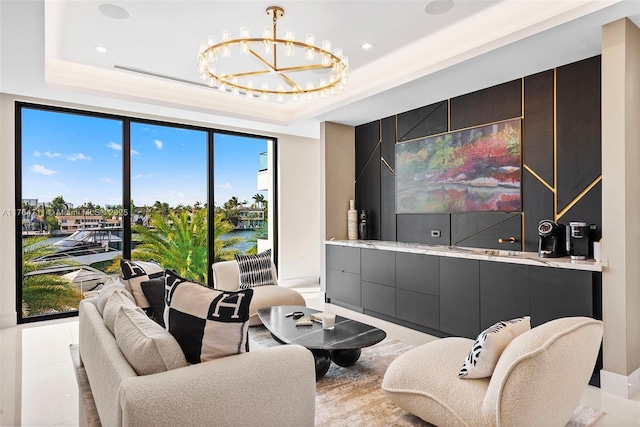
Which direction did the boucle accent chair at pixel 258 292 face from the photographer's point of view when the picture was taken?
facing the viewer and to the right of the viewer

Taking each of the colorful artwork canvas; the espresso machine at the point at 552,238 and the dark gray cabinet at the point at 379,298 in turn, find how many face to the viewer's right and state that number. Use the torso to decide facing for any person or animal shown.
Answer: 0

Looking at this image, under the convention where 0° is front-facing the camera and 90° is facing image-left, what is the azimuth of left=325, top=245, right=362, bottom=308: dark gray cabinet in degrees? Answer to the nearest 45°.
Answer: approximately 45°

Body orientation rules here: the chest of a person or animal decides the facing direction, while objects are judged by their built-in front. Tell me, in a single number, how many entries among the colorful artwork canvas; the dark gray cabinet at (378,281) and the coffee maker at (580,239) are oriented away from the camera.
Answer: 0

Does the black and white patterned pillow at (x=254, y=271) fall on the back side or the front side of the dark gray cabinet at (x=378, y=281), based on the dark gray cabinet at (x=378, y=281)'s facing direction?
on the front side

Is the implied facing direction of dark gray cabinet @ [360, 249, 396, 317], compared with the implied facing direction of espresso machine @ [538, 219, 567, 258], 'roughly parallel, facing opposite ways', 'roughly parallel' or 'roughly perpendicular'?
roughly parallel

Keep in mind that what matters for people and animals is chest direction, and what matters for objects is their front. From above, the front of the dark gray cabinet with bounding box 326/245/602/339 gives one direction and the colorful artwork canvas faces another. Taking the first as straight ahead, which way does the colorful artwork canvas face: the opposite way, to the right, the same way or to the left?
the same way

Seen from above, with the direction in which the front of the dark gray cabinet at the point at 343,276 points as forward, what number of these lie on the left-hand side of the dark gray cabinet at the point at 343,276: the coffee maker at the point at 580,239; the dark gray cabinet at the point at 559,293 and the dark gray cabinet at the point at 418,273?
3

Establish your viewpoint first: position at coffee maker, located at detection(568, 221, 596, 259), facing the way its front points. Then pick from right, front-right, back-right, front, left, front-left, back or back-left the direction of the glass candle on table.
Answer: front

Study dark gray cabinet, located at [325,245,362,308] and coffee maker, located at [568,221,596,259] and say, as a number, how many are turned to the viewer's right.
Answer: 0

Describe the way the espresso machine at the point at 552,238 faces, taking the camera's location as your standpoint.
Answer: facing the viewer and to the left of the viewer

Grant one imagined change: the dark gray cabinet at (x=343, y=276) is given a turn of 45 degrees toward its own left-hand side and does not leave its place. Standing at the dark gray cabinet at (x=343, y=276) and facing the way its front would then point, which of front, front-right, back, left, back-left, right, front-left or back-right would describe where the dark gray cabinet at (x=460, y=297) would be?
front-left

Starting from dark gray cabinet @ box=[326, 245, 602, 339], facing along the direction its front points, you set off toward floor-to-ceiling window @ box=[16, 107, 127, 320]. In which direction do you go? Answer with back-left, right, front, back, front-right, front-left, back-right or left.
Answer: front-right

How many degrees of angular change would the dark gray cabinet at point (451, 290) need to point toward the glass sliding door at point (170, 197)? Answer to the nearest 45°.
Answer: approximately 45° to its right

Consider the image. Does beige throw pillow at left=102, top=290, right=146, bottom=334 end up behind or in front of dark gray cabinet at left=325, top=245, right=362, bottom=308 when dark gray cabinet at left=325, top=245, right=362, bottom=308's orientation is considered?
in front

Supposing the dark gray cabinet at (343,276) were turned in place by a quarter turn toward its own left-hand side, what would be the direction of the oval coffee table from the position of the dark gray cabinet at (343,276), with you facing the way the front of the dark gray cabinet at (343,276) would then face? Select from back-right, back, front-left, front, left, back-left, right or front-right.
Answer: front-right
